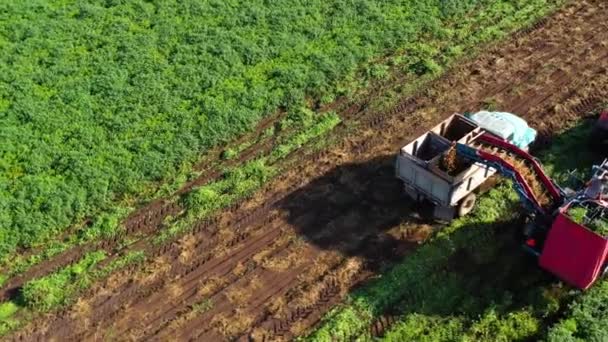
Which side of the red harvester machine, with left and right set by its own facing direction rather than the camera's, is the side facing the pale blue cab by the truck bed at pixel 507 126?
left

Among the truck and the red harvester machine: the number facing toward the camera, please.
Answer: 0

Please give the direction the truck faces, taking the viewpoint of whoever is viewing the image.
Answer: facing away from the viewer and to the right of the viewer

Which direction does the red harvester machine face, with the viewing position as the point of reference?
facing away from the viewer and to the right of the viewer

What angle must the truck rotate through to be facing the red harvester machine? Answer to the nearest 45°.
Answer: approximately 90° to its right
